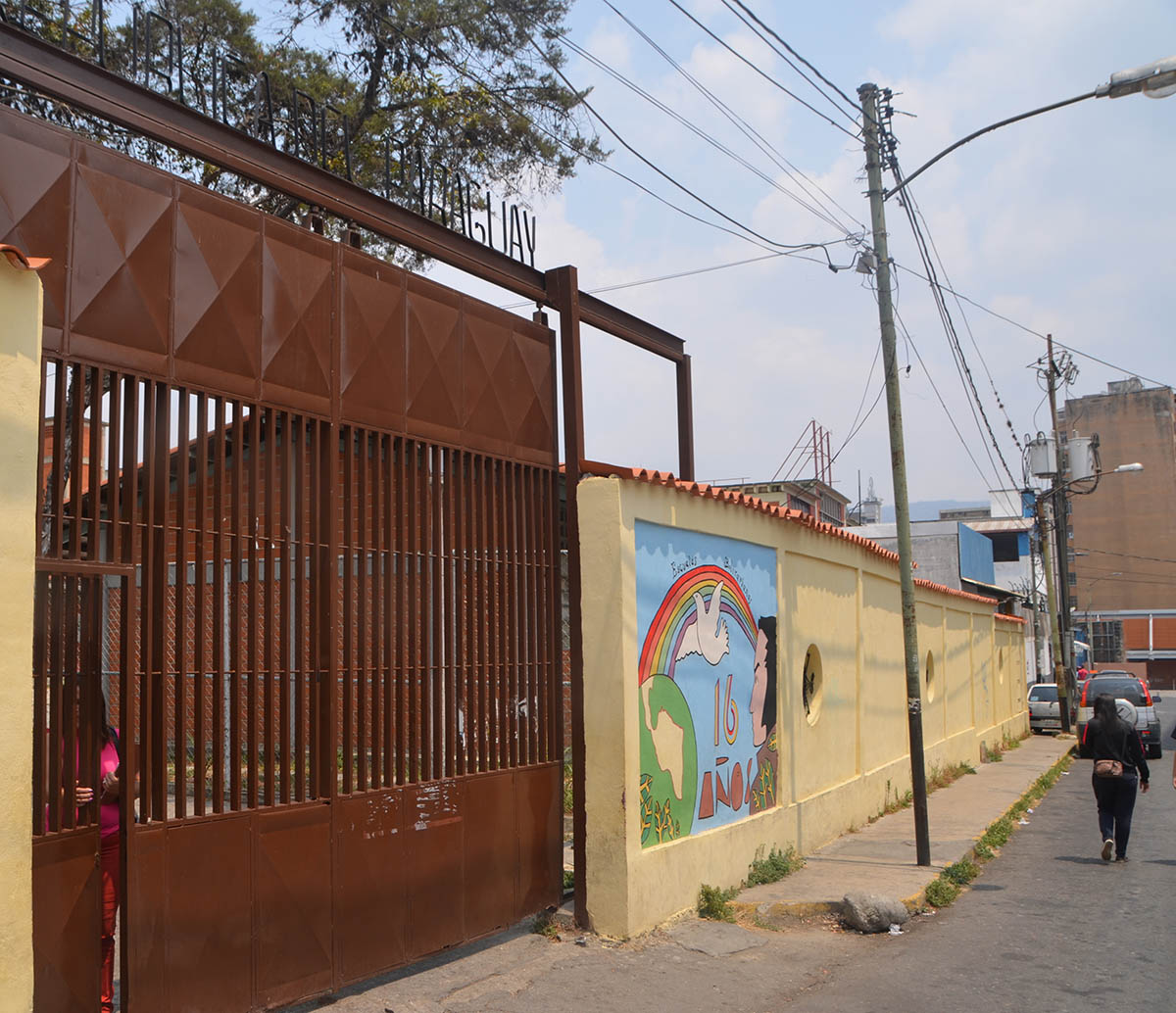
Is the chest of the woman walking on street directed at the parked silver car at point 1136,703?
yes

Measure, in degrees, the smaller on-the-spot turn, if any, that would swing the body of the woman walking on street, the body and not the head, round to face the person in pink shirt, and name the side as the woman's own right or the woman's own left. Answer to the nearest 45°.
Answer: approximately 135° to the woman's own left

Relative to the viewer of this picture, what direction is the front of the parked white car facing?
facing away from the viewer

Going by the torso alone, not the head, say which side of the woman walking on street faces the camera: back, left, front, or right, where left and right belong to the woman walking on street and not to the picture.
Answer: back

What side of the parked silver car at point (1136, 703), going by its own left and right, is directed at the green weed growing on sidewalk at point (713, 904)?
back

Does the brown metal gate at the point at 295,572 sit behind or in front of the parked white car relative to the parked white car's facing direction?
behind

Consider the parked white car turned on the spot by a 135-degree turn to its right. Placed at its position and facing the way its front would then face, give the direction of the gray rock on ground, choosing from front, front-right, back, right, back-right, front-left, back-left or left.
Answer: front-right

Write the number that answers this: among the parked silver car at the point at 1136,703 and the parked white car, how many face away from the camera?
2

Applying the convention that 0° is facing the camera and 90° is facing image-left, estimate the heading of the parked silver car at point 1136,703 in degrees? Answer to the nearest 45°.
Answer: approximately 180°

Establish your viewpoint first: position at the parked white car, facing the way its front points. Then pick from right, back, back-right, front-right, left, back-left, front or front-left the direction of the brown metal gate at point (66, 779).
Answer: back

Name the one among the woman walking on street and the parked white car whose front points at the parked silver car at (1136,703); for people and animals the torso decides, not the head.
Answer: the woman walking on street

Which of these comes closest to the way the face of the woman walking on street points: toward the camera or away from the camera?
away from the camera

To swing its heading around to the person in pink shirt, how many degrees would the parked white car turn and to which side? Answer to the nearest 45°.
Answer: approximately 180°

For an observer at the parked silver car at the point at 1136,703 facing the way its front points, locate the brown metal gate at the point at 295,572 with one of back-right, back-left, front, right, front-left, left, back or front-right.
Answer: back
